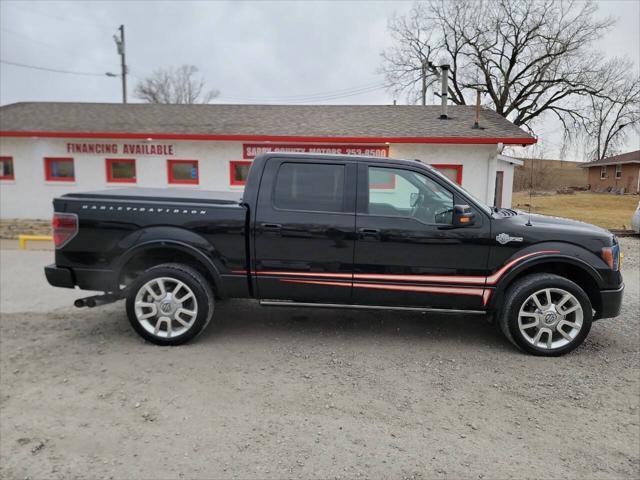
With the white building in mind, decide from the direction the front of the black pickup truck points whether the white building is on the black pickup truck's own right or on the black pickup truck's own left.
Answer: on the black pickup truck's own left

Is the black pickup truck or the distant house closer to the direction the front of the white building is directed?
the black pickup truck

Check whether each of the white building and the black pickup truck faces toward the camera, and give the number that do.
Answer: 1

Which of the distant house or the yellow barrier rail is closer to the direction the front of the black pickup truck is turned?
the distant house

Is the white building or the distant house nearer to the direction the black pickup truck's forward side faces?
the distant house

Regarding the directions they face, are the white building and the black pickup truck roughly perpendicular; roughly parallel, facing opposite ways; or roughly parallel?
roughly perpendicular

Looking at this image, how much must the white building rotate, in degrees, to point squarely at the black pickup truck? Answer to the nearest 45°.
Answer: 0° — it already faces it

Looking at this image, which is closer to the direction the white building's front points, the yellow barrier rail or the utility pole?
the yellow barrier rail

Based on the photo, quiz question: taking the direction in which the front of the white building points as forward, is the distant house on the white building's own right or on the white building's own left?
on the white building's own left

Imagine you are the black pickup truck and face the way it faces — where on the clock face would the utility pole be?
The utility pole is roughly at 8 o'clock from the black pickup truck.

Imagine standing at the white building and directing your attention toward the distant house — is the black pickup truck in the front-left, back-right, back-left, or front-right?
back-right

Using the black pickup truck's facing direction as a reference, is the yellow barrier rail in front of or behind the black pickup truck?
behind

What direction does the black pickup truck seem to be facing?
to the viewer's right

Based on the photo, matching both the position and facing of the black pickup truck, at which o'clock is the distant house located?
The distant house is roughly at 10 o'clock from the black pickup truck.

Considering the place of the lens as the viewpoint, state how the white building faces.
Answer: facing the viewer
